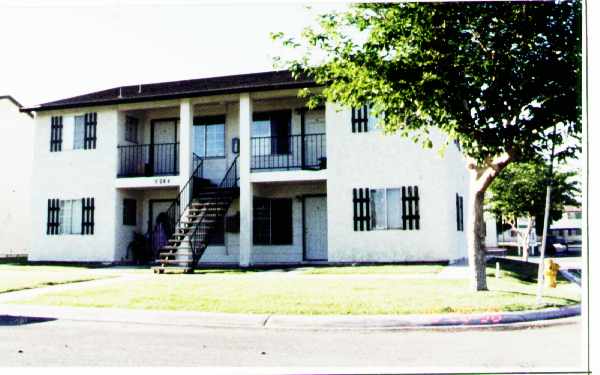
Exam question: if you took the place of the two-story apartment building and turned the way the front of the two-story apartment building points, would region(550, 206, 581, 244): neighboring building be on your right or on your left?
on your left

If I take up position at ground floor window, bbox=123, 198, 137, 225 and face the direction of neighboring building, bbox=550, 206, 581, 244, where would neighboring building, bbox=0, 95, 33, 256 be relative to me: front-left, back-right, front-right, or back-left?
back-left

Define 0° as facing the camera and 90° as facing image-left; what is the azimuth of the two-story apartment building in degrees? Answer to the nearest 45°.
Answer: approximately 0°

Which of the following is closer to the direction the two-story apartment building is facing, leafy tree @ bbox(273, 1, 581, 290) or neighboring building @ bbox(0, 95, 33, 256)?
the leafy tree

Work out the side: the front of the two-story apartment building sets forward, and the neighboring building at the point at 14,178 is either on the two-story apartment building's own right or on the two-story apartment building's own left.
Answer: on the two-story apartment building's own right

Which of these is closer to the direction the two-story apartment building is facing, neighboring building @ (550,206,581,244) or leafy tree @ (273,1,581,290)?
the leafy tree
